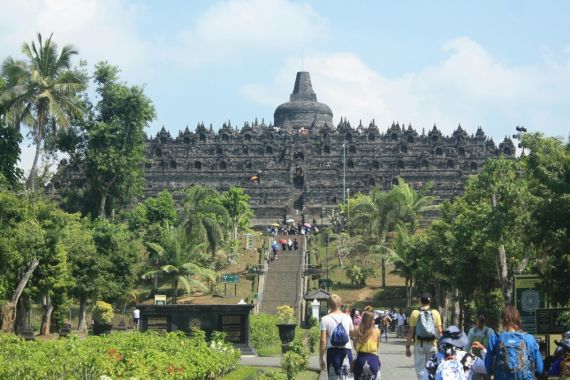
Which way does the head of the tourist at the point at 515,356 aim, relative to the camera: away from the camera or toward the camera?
away from the camera

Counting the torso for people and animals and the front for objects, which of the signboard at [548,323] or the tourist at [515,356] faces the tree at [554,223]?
the tourist

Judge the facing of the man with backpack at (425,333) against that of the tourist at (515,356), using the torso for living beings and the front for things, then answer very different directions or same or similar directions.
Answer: same or similar directions

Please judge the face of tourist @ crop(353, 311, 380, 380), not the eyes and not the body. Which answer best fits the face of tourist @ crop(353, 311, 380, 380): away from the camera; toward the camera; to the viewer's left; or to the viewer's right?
away from the camera

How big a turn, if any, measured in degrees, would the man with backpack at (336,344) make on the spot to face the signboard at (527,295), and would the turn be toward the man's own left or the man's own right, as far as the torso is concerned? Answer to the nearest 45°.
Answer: approximately 45° to the man's own right

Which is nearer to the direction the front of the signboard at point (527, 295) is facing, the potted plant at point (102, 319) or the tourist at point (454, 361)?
the tourist

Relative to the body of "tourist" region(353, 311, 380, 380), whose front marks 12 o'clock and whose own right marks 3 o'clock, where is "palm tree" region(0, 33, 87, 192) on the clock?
The palm tree is roughly at 11 o'clock from the tourist.

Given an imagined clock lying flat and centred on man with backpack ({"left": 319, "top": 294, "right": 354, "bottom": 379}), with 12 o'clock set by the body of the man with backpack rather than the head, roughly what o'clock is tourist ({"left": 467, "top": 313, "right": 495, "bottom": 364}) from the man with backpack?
The tourist is roughly at 2 o'clock from the man with backpack.

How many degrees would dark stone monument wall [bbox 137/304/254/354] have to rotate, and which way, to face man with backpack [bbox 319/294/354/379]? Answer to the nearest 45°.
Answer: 0° — it already faces them

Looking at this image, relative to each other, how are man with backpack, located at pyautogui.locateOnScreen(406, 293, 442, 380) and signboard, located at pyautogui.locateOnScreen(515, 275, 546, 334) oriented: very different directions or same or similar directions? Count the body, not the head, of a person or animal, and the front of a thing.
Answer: very different directions

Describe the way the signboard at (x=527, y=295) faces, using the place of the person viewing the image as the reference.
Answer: facing the viewer

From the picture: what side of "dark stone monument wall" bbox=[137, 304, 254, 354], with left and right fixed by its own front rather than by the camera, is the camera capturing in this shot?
front

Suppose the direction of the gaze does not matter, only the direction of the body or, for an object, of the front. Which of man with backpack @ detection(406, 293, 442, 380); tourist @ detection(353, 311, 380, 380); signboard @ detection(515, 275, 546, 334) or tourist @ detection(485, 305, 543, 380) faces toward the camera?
the signboard

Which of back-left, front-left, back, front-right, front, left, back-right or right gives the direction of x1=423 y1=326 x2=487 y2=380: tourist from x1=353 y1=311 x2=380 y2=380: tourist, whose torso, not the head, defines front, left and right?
back-right

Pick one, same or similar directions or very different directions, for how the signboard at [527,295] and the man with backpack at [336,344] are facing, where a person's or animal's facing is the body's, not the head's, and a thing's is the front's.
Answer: very different directions

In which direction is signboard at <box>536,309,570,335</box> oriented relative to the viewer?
toward the camera

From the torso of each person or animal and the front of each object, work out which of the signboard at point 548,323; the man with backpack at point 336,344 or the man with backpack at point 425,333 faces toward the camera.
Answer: the signboard

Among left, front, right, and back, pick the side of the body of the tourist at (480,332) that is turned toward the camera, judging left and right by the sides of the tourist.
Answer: back

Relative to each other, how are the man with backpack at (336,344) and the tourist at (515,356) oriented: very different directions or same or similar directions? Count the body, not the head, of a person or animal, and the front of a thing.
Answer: same or similar directions

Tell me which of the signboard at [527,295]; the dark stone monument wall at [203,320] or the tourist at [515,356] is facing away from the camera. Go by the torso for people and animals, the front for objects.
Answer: the tourist
